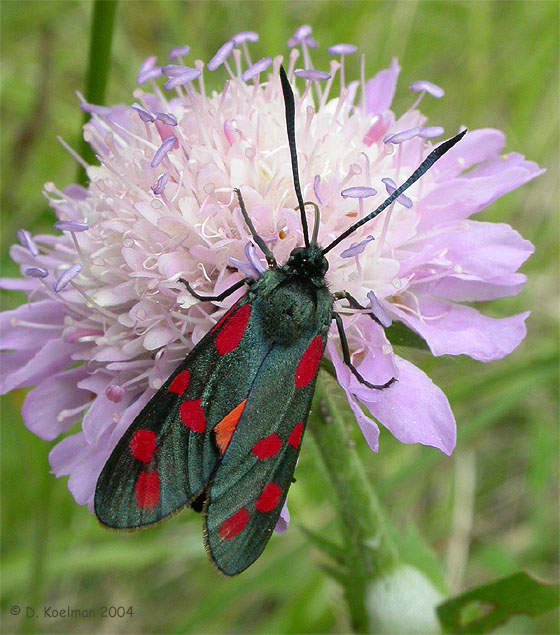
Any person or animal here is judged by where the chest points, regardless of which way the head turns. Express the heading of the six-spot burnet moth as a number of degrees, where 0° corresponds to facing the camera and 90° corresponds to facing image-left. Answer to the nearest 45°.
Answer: approximately 225°

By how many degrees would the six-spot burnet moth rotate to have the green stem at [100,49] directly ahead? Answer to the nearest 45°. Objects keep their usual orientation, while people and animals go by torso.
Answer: approximately 90° to its left
